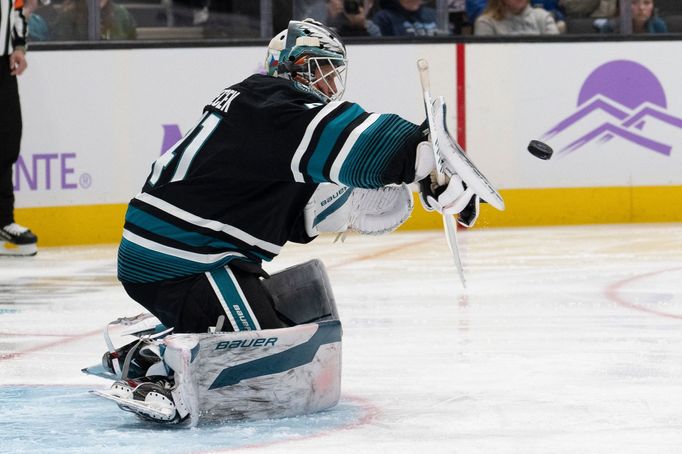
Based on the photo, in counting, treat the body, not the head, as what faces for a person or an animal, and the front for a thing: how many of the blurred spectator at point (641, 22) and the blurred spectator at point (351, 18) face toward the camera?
2

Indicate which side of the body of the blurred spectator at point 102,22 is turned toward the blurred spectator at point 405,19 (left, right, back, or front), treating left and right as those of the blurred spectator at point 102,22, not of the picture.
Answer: left

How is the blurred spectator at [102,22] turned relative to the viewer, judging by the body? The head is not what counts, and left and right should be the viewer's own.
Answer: facing the viewer

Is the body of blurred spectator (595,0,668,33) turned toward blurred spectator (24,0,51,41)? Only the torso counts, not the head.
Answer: no

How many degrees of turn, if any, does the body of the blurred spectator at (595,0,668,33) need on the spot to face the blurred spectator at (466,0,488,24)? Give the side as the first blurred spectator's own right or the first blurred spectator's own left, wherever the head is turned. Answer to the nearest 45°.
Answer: approximately 90° to the first blurred spectator's own right

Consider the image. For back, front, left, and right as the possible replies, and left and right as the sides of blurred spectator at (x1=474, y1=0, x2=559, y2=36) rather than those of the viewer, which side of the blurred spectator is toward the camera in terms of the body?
front

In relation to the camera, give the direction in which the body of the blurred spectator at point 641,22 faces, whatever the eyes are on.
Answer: toward the camera

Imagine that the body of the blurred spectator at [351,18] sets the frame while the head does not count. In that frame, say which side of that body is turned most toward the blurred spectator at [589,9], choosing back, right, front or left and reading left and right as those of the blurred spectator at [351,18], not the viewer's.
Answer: left

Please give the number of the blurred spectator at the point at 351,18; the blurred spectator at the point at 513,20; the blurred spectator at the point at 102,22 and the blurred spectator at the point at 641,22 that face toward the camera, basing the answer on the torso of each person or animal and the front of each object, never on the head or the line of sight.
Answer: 4

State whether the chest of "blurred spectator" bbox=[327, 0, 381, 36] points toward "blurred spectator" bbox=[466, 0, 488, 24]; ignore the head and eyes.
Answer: no

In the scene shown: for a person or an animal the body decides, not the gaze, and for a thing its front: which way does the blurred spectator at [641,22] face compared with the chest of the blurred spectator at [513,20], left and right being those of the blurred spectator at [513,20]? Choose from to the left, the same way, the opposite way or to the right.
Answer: the same way

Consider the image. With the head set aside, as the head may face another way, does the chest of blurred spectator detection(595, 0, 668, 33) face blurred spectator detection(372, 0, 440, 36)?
no

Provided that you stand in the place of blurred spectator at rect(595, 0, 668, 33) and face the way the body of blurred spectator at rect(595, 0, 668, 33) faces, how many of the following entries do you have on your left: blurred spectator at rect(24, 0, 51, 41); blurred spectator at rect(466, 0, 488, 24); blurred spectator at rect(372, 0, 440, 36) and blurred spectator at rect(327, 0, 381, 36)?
0

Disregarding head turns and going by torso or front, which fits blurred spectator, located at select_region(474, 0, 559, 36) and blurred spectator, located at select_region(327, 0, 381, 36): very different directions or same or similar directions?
same or similar directions

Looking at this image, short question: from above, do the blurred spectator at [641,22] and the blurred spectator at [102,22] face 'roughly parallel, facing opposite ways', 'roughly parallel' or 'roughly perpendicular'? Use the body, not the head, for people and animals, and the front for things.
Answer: roughly parallel
